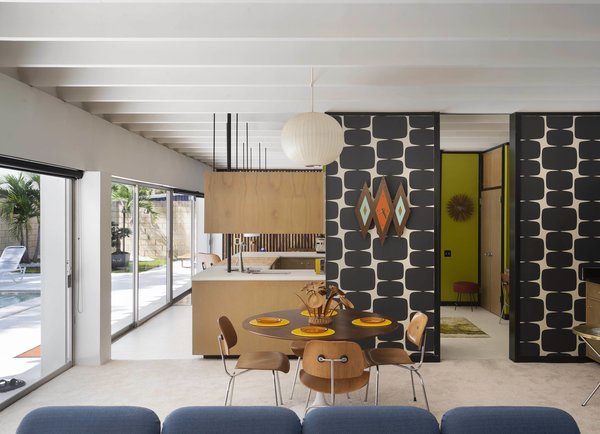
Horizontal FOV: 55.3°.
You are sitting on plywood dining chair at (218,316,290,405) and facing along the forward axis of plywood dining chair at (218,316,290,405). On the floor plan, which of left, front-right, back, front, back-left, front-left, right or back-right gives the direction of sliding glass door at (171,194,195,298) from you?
left

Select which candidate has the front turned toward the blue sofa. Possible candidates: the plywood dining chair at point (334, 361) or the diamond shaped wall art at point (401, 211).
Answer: the diamond shaped wall art

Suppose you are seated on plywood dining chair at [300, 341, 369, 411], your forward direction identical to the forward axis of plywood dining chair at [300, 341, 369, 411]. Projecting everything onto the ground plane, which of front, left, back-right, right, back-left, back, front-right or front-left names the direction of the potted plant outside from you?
front-left

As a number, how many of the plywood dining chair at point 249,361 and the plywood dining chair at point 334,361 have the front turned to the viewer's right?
1

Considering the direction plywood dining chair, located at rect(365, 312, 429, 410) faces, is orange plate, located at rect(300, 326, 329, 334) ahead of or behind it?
ahead

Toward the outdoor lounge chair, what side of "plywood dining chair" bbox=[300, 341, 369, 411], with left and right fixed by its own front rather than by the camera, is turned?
left

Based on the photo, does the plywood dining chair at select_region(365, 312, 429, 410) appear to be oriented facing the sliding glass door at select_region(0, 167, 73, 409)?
yes

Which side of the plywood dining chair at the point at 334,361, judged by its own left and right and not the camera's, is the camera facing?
back

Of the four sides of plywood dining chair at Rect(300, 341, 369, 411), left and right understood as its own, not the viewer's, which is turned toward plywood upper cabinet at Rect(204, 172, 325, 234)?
front

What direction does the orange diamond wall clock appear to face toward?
toward the camera

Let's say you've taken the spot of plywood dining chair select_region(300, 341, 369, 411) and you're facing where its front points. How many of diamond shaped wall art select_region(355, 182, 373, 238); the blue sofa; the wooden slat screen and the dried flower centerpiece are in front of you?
3

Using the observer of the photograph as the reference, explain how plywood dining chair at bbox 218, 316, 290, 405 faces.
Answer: facing to the right of the viewer

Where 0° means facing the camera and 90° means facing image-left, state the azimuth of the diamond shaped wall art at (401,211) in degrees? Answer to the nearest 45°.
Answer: approximately 0°

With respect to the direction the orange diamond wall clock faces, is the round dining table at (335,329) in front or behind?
in front

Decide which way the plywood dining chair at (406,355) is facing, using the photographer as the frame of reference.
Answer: facing to the left of the viewer

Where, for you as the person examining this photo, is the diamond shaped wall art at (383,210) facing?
facing the viewer

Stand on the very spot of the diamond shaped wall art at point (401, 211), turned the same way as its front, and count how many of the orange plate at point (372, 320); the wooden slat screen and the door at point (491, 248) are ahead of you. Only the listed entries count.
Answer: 1
